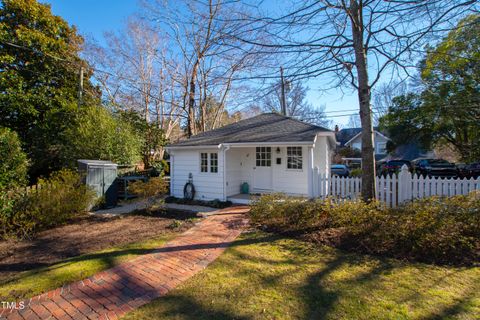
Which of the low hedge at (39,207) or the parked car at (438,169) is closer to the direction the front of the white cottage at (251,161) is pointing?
the low hedge

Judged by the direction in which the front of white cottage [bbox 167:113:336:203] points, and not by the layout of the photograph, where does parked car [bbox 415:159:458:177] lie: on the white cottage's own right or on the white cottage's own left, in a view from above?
on the white cottage's own left

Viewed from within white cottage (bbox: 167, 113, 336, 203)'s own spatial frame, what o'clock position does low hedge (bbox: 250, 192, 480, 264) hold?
The low hedge is roughly at 11 o'clock from the white cottage.

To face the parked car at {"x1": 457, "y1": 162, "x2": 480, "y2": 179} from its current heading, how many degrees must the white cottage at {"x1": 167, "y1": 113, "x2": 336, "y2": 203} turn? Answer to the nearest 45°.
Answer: approximately 135° to its left

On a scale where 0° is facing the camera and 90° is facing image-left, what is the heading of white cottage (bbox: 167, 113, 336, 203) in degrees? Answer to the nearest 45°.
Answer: approximately 0°

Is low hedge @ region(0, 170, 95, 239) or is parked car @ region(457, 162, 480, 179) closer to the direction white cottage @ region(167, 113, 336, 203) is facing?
the low hedge
